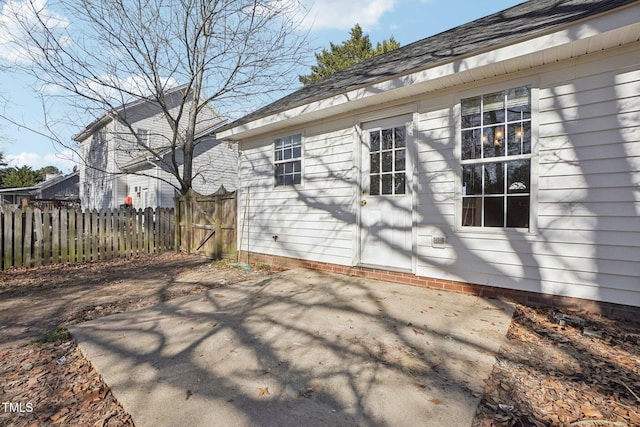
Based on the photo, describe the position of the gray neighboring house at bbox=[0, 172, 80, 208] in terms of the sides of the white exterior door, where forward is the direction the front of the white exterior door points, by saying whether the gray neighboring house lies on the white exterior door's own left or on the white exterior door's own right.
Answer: on the white exterior door's own right

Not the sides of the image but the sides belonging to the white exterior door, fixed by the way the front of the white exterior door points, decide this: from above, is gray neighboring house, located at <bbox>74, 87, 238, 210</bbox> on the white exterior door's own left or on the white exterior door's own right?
on the white exterior door's own right

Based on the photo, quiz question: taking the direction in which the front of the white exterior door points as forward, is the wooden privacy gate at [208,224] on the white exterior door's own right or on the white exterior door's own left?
on the white exterior door's own right

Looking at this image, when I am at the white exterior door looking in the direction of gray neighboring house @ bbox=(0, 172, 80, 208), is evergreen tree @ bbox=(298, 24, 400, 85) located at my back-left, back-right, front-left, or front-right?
front-right

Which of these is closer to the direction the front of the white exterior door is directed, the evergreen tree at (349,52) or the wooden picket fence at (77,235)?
the wooden picket fence

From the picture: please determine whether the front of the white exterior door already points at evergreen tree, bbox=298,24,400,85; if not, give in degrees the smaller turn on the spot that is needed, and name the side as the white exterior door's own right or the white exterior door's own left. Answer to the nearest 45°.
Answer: approximately 135° to the white exterior door's own right

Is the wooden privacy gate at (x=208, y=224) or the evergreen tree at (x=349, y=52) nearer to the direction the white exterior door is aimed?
the wooden privacy gate

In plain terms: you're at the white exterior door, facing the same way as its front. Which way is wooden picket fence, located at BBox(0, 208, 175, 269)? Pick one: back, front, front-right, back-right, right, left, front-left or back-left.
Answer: front-right

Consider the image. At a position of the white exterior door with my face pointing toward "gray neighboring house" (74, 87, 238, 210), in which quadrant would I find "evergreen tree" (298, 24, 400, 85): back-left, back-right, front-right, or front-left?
front-right

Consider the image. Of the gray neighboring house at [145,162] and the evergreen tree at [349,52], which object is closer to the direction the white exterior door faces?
the gray neighboring house

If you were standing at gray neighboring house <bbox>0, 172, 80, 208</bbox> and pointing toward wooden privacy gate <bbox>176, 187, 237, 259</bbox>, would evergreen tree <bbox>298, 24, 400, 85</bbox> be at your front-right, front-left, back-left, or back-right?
front-left

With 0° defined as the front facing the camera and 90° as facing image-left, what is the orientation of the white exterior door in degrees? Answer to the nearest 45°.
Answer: approximately 45°
